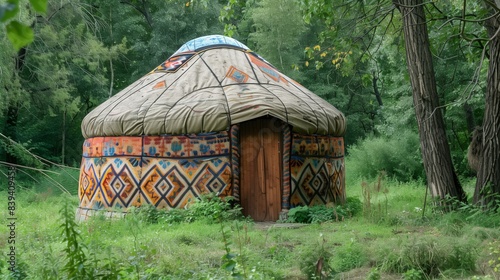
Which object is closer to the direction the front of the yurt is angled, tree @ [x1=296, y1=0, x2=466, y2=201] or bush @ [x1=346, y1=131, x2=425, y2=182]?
the tree

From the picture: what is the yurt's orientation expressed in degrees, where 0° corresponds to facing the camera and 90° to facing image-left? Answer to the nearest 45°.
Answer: approximately 0°

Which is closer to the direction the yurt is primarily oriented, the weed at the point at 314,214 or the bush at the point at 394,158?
the weed

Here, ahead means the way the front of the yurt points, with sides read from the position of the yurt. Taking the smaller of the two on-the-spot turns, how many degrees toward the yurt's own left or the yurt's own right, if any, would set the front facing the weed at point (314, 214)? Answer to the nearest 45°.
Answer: approximately 90° to the yurt's own left

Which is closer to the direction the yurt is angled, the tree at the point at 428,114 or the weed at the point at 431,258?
the weed

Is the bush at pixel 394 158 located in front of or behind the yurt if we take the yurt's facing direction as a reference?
behind

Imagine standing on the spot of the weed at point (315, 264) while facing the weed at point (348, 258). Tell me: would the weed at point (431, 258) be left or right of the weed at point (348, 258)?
right

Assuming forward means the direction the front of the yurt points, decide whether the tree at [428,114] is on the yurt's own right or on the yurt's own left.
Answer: on the yurt's own left
